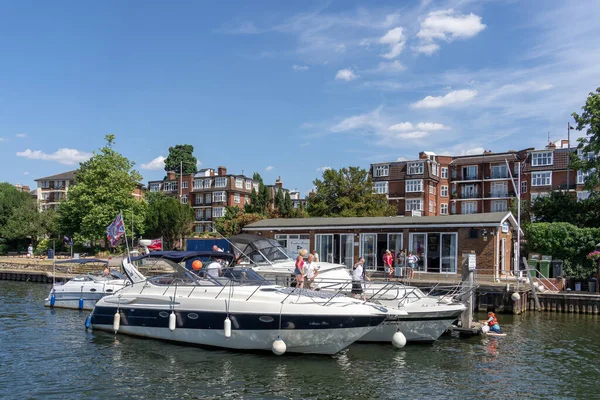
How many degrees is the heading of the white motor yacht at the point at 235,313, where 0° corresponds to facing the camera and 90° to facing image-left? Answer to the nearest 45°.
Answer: approximately 315°

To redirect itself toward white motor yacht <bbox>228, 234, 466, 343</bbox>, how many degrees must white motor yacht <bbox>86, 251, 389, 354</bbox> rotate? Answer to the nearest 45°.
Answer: approximately 45° to its left

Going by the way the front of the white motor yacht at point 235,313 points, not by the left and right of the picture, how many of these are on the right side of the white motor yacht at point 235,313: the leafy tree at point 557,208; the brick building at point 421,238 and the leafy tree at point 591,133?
0

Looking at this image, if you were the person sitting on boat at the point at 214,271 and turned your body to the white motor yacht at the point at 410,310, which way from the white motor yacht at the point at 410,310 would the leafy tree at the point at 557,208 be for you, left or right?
left

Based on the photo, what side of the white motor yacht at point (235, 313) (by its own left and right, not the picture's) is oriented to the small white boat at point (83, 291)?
back

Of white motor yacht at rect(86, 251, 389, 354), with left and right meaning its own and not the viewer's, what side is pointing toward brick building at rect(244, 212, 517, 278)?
left

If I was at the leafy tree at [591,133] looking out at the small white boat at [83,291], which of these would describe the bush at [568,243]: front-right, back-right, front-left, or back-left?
front-left

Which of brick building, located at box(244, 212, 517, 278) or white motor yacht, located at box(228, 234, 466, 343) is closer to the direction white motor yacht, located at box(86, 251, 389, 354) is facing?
the white motor yacht

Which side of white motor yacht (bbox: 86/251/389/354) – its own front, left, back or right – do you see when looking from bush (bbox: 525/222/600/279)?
left

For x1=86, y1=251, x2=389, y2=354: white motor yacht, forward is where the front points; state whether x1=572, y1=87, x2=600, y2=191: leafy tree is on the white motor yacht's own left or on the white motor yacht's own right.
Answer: on the white motor yacht's own left

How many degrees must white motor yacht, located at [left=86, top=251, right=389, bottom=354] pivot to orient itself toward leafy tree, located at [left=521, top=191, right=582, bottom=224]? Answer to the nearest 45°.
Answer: approximately 90° to its left

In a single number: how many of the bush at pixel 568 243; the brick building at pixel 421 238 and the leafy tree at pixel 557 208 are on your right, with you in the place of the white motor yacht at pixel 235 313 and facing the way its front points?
0
